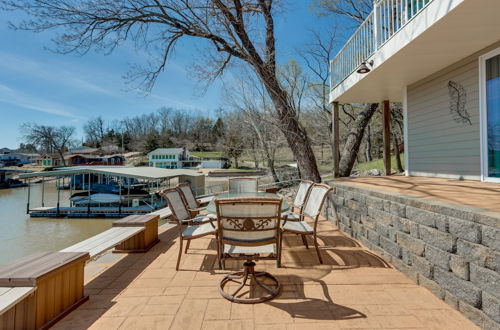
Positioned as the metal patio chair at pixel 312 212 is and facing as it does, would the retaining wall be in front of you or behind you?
behind

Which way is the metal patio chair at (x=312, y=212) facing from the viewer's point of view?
to the viewer's left

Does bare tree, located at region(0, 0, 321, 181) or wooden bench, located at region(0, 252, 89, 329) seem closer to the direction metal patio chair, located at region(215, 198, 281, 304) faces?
the bare tree

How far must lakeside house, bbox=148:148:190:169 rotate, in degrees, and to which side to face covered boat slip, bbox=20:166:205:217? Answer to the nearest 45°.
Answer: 0° — it already faces it

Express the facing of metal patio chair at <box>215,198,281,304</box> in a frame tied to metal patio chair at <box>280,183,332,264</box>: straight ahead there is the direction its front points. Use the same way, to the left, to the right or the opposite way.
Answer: to the right

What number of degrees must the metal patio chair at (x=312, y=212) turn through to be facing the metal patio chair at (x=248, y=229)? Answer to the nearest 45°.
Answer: approximately 45° to its left

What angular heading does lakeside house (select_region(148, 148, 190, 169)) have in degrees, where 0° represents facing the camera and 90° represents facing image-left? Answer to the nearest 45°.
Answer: approximately 0°

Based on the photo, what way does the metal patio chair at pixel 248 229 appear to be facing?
away from the camera

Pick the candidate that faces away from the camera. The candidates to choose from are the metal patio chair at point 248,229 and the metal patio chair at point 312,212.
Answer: the metal patio chair at point 248,229
